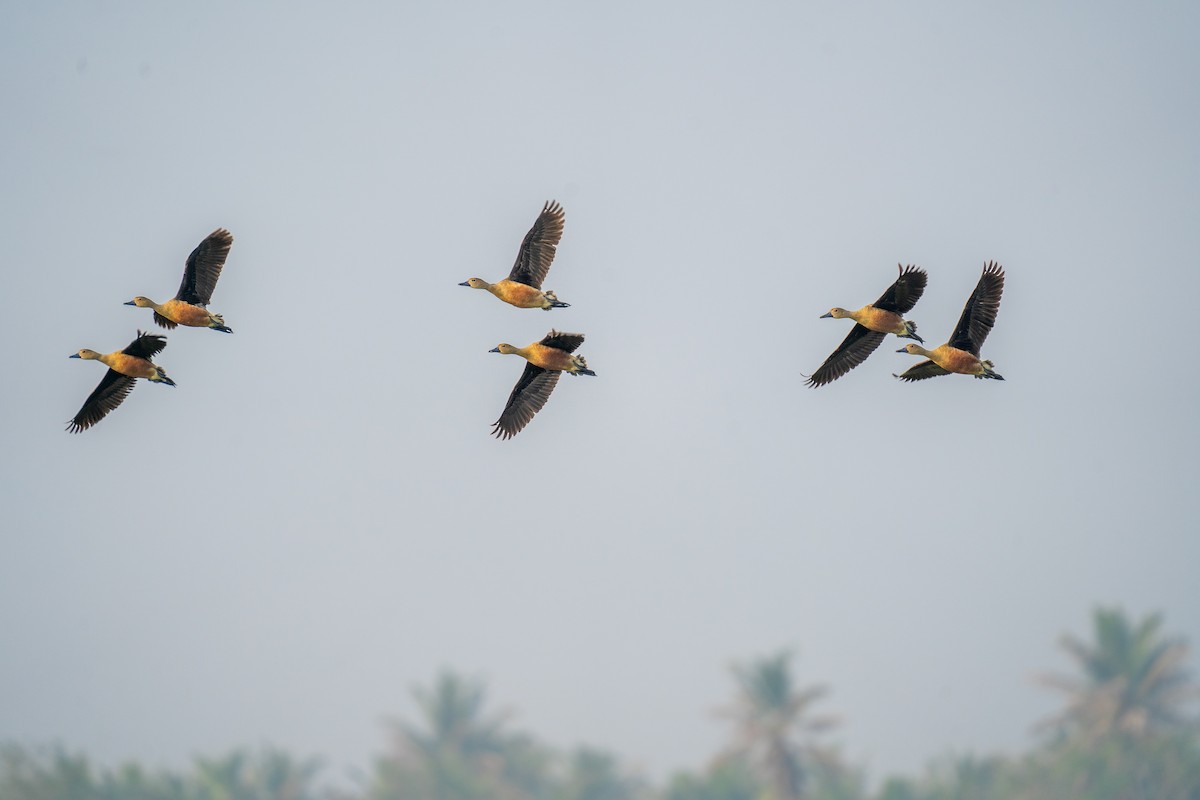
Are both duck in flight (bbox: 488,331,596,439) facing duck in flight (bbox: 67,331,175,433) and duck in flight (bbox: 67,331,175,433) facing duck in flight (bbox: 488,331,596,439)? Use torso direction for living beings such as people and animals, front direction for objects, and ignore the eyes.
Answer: no

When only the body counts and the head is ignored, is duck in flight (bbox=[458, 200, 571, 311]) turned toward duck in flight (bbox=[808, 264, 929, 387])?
no

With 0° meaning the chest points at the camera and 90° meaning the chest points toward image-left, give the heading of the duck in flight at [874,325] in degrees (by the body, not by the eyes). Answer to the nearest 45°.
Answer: approximately 90°

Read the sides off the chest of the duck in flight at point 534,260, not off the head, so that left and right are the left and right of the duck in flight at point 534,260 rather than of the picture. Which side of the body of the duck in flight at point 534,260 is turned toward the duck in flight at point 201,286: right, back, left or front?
front

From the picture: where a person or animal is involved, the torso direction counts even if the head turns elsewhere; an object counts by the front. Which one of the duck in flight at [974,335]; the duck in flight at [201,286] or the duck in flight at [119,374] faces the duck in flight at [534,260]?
the duck in flight at [974,335]

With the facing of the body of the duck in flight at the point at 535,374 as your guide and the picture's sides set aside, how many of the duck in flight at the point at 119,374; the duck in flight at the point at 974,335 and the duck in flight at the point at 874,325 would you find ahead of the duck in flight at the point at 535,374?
1

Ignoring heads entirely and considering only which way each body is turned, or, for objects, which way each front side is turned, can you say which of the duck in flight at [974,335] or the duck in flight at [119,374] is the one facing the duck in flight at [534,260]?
the duck in flight at [974,335]

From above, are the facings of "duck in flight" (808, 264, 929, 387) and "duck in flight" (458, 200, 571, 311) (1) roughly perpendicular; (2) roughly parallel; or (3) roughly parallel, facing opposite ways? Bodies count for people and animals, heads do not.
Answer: roughly parallel

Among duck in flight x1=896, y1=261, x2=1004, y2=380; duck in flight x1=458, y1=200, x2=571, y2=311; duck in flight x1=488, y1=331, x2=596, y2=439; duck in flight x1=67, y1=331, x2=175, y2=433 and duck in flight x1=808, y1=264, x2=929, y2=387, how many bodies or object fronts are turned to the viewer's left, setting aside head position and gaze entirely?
5

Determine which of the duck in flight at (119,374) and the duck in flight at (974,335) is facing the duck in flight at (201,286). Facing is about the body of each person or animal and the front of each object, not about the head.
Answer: the duck in flight at (974,335)

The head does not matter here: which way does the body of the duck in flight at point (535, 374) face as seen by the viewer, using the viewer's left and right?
facing to the left of the viewer

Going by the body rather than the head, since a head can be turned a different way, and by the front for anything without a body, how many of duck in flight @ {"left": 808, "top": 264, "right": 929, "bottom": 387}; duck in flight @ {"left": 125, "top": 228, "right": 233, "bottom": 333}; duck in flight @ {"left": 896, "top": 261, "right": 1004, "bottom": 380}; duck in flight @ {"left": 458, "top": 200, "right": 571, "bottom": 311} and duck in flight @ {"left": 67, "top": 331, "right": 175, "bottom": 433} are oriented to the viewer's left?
5

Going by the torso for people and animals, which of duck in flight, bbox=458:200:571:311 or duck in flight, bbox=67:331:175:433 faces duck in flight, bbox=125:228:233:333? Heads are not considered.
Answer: duck in flight, bbox=458:200:571:311

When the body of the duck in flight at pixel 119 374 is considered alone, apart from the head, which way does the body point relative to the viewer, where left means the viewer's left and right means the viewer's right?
facing to the left of the viewer

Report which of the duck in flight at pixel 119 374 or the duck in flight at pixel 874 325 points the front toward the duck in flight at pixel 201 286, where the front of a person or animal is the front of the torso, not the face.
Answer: the duck in flight at pixel 874 325

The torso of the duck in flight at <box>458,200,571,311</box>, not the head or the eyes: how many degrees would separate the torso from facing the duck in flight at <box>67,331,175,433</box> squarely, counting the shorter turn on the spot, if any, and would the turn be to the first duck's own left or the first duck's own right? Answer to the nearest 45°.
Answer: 0° — it already faces it

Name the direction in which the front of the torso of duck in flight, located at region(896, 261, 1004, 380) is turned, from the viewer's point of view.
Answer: to the viewer's left

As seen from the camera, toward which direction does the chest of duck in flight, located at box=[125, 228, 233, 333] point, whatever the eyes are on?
to the viewer's left

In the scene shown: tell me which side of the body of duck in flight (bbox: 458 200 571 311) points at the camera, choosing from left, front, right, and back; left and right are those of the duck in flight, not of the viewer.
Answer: left
